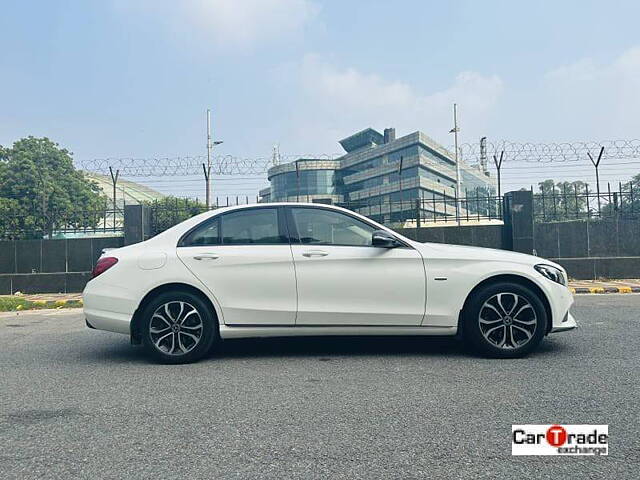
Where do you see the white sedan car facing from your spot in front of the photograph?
facing to the right of the viewer

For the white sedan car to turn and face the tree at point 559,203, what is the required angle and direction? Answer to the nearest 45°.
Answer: approximately 45° to its left

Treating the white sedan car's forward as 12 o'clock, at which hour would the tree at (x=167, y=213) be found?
The tree is roughly at 8 o'clock from the white sedan car.
